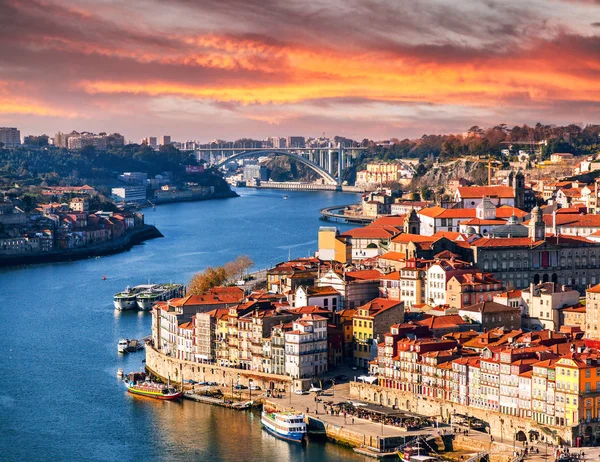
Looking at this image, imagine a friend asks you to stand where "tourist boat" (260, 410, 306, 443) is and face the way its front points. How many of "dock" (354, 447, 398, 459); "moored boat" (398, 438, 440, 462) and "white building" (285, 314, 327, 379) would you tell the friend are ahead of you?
2

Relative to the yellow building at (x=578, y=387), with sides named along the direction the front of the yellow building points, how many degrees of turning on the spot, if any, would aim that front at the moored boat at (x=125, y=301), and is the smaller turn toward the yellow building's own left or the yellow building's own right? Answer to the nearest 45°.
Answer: approximately 90° to the yellow building's own right

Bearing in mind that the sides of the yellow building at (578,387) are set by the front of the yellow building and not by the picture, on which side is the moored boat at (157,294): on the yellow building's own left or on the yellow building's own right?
on the yellow building's own right

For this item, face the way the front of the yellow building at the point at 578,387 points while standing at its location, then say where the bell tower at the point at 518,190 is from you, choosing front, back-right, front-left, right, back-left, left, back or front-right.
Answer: back-right

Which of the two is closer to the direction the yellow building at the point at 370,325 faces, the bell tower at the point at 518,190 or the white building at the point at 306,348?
the white building

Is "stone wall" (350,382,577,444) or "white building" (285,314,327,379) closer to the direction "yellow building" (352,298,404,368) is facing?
the white building

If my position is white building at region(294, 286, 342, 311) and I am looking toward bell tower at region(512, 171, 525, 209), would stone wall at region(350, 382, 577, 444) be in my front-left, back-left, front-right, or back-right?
back-right

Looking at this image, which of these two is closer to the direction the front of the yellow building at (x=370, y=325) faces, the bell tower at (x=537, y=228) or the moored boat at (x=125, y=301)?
the moored boat

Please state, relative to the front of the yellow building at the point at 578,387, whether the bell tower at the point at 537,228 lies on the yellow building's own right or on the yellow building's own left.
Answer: on the yellow building's own right

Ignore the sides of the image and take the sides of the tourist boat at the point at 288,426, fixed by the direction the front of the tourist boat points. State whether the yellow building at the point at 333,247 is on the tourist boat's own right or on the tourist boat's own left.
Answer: on the tourist boat's own left
